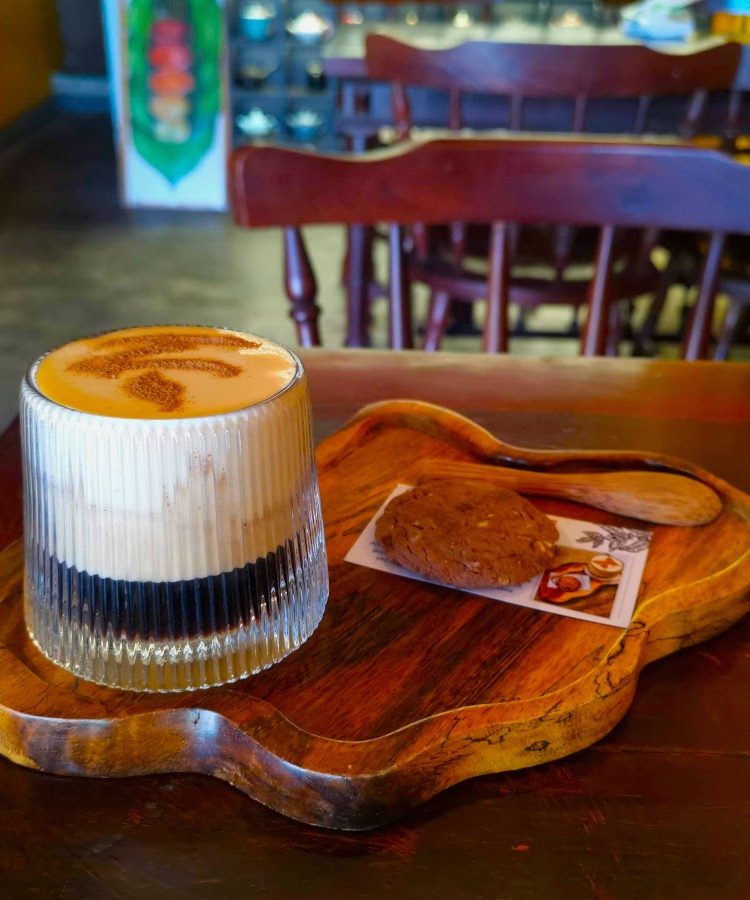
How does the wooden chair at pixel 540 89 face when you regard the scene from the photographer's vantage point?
facing away from the viewer

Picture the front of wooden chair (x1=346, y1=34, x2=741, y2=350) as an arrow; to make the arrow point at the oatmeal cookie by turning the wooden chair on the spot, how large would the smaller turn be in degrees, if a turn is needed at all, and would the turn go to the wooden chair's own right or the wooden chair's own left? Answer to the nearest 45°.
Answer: approximately 180°

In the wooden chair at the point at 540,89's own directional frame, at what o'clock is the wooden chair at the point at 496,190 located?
the wooden chair at the point at 496,190 is roughly at 6 o'clock from the wooden chair at the point at 540,89.

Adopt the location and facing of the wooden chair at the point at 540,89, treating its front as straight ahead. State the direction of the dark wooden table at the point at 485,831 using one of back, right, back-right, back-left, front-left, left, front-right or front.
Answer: back

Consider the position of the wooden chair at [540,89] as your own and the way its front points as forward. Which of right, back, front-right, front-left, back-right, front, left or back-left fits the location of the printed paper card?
back
